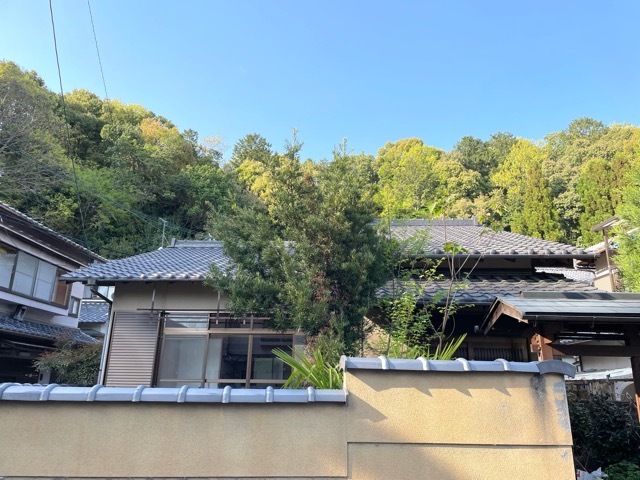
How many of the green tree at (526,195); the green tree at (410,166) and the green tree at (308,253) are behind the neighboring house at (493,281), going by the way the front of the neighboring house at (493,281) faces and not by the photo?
2

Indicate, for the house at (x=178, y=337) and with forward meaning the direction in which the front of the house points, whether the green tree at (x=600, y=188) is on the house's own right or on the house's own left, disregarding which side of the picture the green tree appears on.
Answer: on the house's own left

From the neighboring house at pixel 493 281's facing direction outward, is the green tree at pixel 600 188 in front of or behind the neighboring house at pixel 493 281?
behind

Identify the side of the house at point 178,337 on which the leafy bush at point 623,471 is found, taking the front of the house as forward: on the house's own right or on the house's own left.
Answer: on the house's own left

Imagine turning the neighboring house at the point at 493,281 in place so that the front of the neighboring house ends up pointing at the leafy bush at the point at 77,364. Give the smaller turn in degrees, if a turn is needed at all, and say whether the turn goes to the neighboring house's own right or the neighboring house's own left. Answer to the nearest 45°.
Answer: approximately 90° to the neighboring house's own right

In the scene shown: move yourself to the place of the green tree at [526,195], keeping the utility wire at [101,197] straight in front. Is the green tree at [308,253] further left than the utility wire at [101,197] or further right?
left

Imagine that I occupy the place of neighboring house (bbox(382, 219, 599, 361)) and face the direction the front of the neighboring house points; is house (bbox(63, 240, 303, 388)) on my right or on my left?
on my right

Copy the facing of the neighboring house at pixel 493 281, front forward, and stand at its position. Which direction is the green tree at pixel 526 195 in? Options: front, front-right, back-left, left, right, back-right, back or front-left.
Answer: back

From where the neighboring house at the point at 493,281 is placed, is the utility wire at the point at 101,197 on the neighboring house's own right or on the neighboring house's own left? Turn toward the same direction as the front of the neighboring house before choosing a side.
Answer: on the neighboring house's own right

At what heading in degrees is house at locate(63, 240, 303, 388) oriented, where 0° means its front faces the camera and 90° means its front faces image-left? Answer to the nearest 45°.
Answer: approximately 0°
